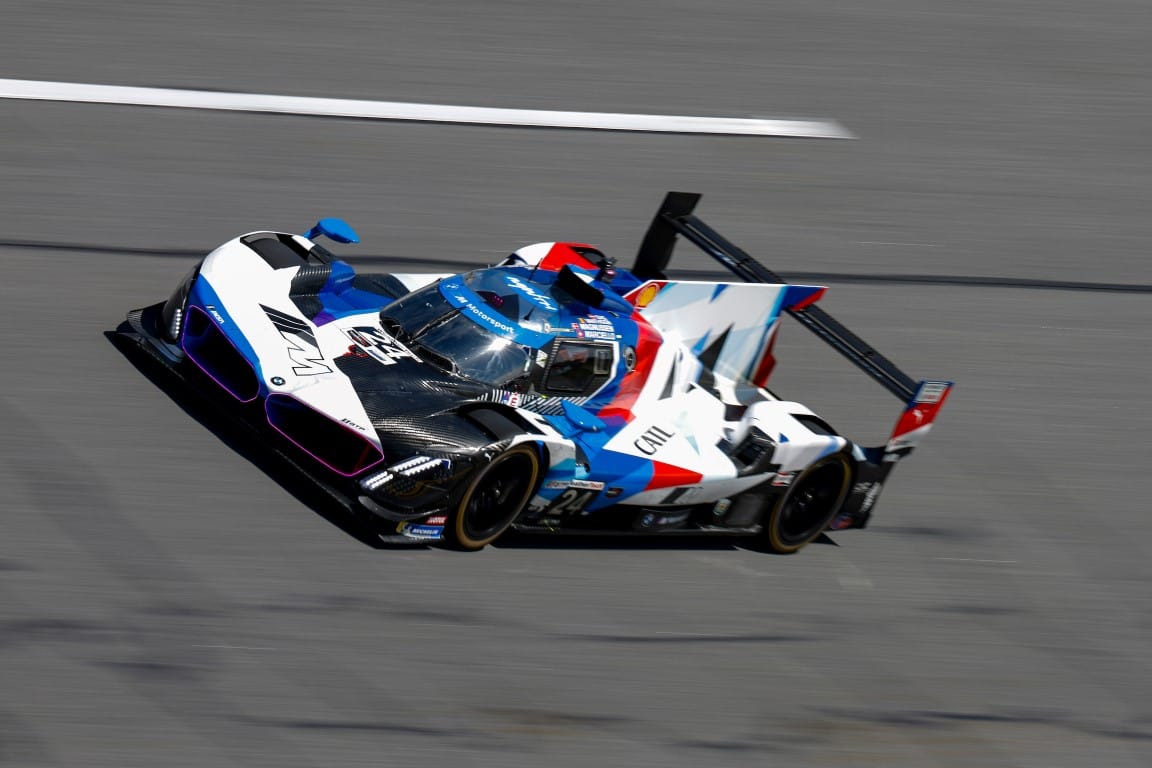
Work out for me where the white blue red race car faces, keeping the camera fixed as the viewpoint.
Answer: facing the viewer and to the left of the viewer
